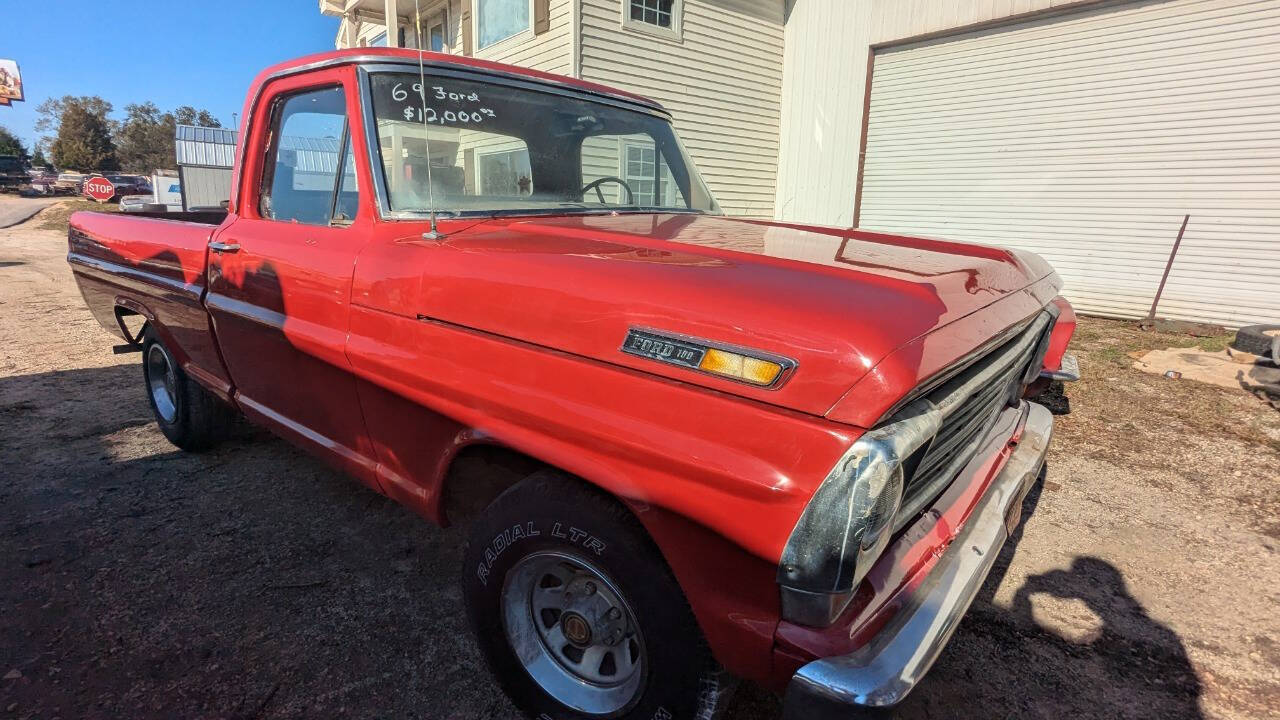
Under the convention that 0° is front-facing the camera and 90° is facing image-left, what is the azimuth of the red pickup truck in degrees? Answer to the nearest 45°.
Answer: approximately 315°
